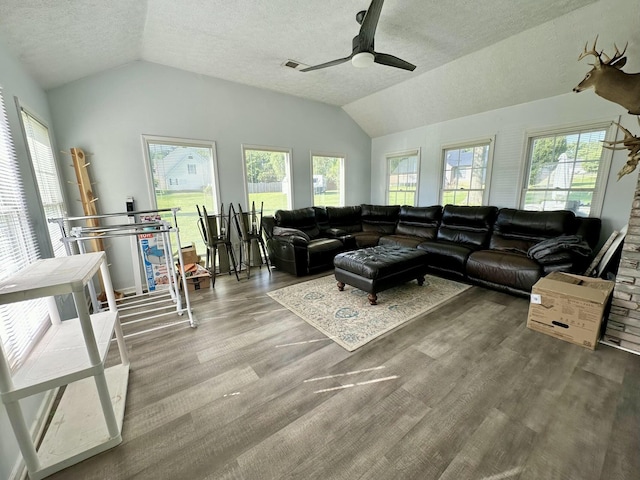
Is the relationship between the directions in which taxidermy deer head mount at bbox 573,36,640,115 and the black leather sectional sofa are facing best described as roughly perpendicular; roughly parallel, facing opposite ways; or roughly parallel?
roughly perpendicular

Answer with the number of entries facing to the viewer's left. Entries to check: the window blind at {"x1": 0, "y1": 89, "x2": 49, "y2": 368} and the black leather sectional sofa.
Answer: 0

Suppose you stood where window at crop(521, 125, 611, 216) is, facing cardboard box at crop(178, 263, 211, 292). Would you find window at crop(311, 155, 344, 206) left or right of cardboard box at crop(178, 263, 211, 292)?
right

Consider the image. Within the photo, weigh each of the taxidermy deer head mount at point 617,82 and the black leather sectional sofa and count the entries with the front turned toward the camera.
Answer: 1

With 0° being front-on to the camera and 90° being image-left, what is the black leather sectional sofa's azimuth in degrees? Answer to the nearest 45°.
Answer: approximately 0°

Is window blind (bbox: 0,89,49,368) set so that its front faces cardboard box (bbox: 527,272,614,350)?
yes

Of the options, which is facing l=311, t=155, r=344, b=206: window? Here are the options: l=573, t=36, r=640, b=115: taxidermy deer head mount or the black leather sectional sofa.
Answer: the taxidermy deer head mount

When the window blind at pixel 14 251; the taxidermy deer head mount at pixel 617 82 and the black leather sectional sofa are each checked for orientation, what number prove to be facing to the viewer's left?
1

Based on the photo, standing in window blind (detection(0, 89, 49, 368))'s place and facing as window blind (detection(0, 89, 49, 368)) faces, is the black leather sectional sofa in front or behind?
in front

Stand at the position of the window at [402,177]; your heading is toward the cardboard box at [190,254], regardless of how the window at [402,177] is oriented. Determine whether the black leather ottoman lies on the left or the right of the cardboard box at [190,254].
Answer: left

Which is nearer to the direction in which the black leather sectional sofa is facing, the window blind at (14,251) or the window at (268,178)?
the window blind

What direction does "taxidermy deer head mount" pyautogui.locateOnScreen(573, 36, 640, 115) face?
to the viewer's left

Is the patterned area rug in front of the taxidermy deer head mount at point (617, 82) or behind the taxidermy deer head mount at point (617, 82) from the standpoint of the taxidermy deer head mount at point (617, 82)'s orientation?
in front
